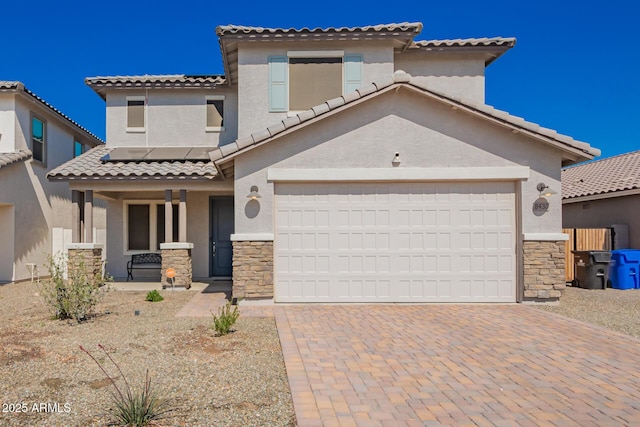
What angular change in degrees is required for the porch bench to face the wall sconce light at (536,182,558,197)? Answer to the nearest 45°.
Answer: approximately 45° to its left

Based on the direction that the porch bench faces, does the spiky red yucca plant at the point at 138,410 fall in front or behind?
in front

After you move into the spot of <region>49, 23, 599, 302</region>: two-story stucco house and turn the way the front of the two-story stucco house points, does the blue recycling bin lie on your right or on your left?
on your left

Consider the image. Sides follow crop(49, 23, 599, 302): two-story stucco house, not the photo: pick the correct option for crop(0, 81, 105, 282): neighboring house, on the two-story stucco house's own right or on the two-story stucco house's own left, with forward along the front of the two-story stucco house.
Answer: on the two-story stucco house's own right

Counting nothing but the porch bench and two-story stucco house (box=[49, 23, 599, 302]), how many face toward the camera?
2

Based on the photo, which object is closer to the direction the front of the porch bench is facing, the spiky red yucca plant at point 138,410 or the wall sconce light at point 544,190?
the spiky red yucca plant

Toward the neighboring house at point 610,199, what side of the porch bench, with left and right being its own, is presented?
left

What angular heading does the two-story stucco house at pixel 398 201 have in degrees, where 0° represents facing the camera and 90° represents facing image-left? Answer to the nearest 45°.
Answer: approximately 0°

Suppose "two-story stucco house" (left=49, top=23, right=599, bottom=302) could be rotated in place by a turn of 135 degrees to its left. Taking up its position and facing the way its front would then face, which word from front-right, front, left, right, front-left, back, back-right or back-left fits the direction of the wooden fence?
front

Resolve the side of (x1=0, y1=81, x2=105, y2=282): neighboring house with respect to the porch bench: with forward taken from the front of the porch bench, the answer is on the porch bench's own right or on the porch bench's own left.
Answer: on the porch bench's own right

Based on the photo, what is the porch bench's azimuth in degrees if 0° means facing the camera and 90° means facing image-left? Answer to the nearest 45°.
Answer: approximately 0°

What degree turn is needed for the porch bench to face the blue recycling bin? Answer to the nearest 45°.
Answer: approximately 45° to its left
